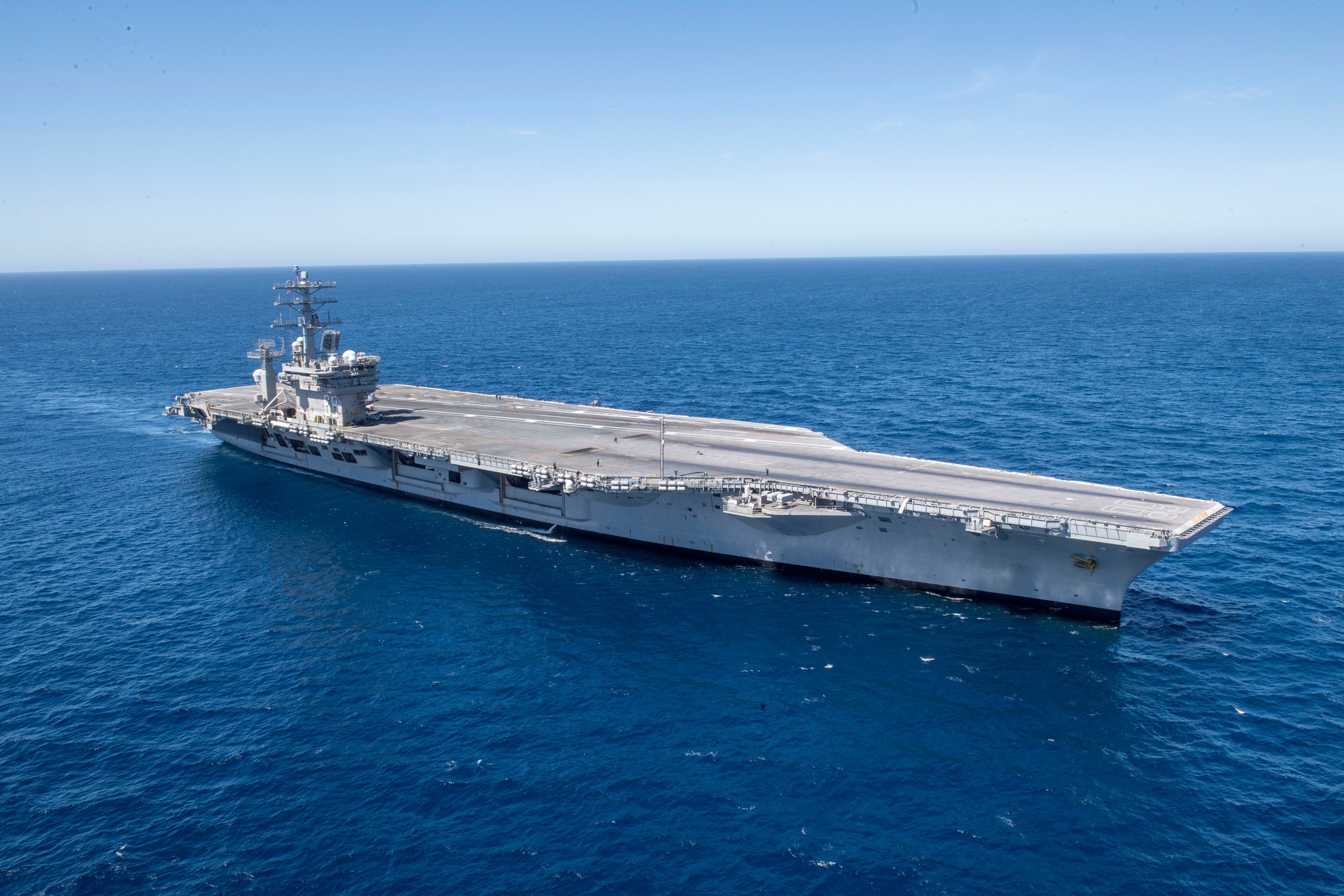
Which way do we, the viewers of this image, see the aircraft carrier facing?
facing the viewer and to the right of the viewer
